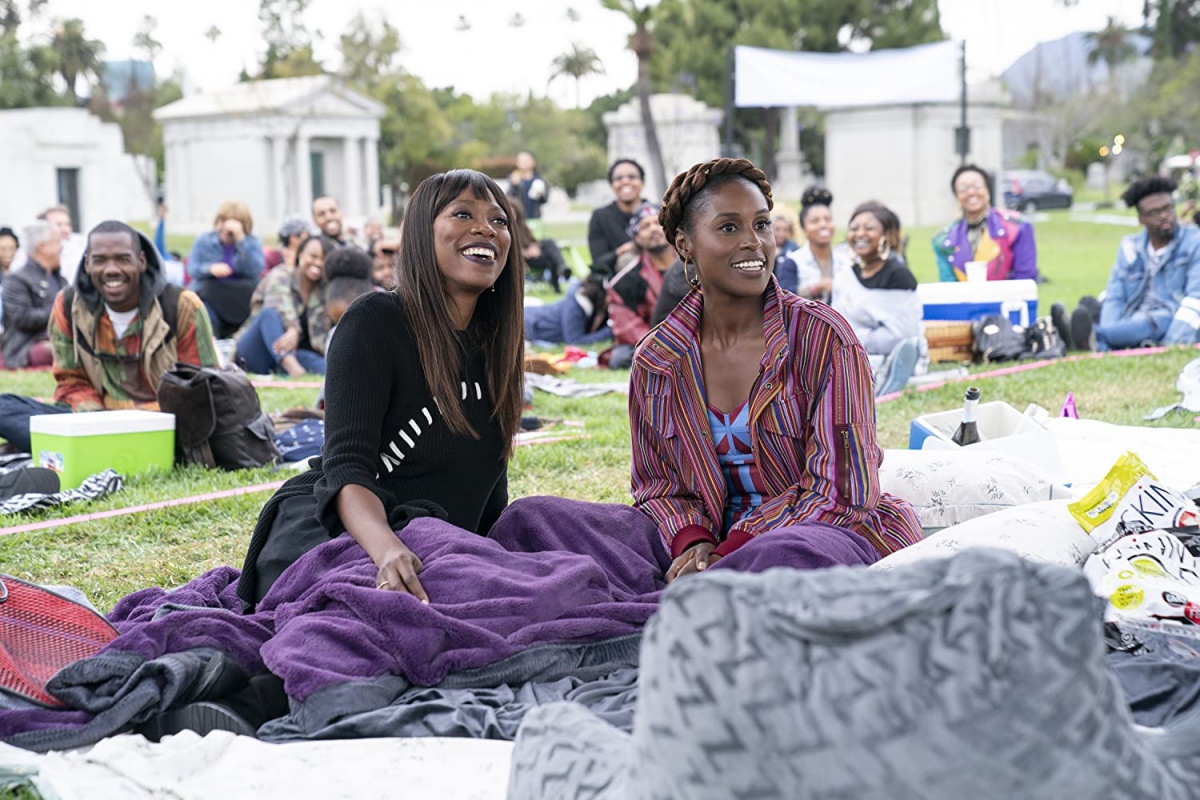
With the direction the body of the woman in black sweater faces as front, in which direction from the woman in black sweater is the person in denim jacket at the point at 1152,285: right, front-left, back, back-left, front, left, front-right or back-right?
left

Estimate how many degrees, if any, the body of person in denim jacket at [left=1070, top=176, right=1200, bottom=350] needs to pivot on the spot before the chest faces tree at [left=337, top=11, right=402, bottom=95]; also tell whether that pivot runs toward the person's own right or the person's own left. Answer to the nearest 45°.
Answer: approximately 90° to the person's own right

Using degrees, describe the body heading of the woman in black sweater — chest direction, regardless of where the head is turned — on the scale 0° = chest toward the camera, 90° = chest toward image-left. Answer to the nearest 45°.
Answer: approximately 315°

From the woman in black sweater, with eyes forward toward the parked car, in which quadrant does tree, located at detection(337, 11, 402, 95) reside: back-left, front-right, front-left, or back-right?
front-left

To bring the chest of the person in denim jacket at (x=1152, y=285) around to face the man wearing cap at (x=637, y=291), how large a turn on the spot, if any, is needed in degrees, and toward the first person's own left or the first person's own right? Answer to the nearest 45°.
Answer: approximately 45° to the first person's own right

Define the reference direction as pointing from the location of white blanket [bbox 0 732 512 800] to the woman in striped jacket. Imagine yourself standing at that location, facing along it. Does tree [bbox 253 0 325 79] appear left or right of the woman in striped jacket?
left

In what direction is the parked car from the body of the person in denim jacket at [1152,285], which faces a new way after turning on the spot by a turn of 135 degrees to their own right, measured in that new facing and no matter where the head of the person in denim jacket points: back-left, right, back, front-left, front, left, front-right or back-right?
front

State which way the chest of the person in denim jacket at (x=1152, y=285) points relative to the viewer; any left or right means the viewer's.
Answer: facing the viewer and to the left of the viewer

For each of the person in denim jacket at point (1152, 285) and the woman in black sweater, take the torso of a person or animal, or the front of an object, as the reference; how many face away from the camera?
0

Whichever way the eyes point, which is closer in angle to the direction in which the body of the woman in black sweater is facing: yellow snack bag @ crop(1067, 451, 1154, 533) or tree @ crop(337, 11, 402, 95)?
the yellow snack bag
